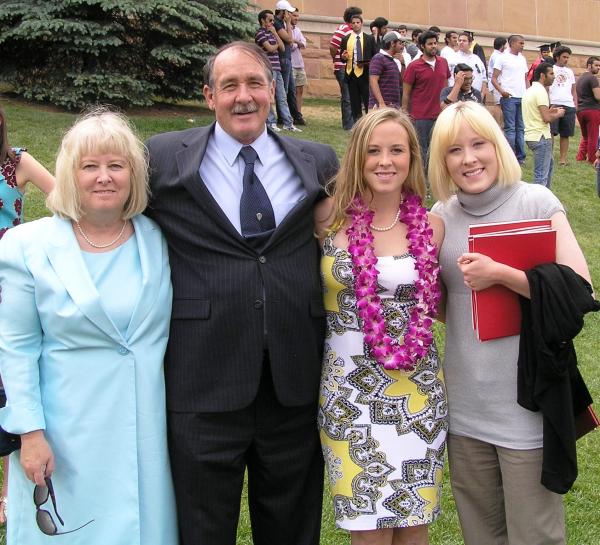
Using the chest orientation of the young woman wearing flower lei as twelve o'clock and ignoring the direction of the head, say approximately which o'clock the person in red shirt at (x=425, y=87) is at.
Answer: The person in red shirt is roughly at 6 o'clock from the young woman wearing flower lei.

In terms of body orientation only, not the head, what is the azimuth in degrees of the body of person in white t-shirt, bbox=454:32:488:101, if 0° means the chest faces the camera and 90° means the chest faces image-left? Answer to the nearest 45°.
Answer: approximately 45°

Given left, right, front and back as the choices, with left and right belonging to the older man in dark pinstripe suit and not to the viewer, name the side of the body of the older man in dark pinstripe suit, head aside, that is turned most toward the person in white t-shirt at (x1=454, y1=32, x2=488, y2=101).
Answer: back

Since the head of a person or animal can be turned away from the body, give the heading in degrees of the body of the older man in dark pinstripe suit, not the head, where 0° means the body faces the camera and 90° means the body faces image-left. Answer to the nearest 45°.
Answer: approximately 0°

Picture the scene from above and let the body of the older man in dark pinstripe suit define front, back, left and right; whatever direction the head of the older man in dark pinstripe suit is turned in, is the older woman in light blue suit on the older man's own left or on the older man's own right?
on the older man's own right
